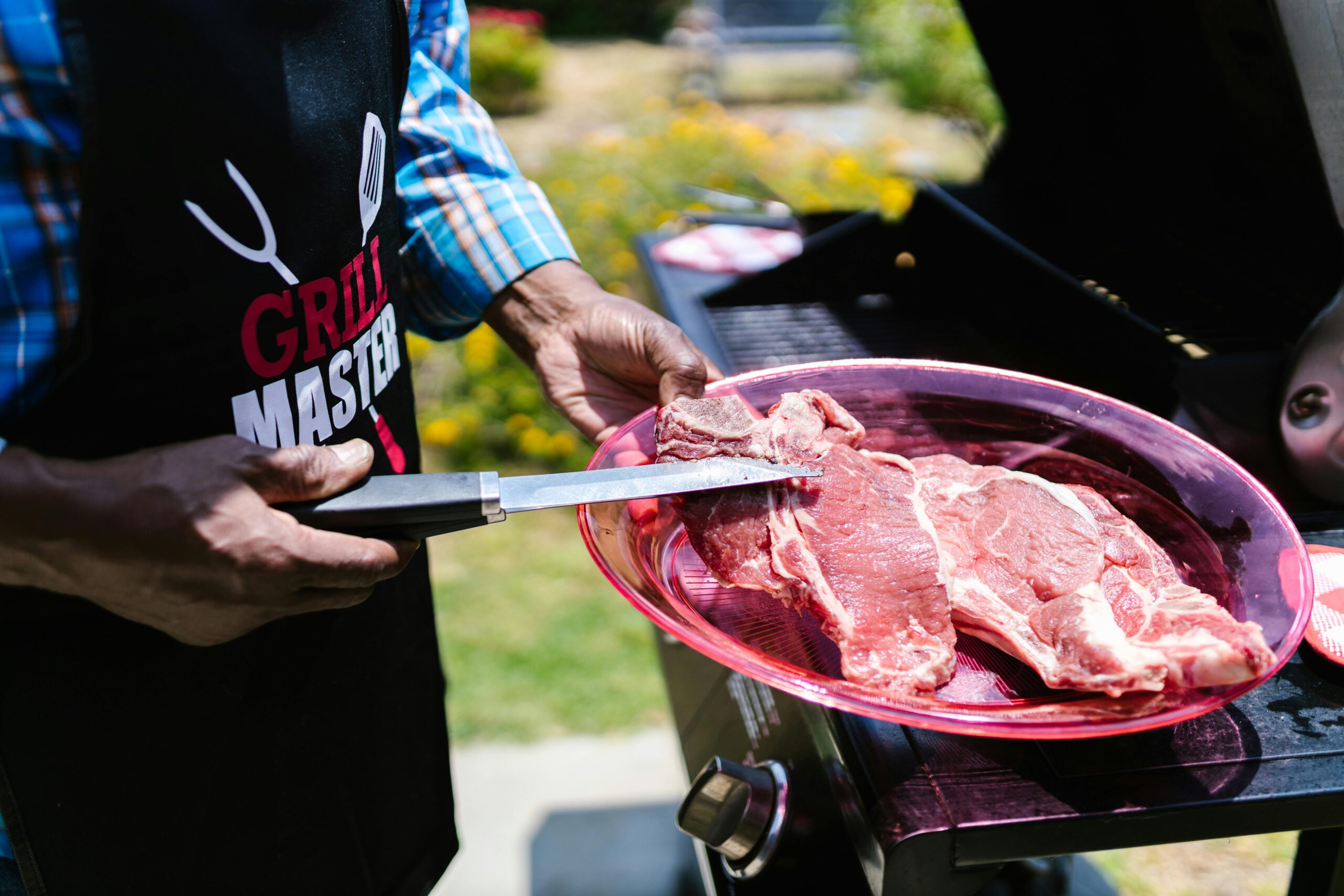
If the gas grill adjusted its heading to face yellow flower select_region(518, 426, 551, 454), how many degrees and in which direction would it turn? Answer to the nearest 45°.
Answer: approximately 90° to its right

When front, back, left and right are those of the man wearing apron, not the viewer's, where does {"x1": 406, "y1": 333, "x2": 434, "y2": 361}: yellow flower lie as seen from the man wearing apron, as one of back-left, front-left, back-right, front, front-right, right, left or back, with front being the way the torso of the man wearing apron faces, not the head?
back-left

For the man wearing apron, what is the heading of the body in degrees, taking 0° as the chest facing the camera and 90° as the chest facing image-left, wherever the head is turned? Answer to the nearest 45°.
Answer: approximately 315°

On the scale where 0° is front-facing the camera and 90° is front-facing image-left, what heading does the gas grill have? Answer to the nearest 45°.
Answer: approximately 45°

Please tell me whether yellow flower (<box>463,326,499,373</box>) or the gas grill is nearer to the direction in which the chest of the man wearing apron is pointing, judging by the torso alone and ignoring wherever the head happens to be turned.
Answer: the gas grill

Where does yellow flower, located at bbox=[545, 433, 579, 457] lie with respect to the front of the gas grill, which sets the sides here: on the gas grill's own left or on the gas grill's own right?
on the gas grill's own right

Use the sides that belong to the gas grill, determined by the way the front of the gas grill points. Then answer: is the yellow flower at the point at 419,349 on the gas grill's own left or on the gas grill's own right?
on the gas grill's own right

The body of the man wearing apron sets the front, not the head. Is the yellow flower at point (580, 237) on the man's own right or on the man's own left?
on the man's own left

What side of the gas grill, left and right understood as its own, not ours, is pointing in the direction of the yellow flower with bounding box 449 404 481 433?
right

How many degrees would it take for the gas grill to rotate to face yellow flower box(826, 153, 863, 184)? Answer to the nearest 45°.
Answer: approximately 135° to its right
